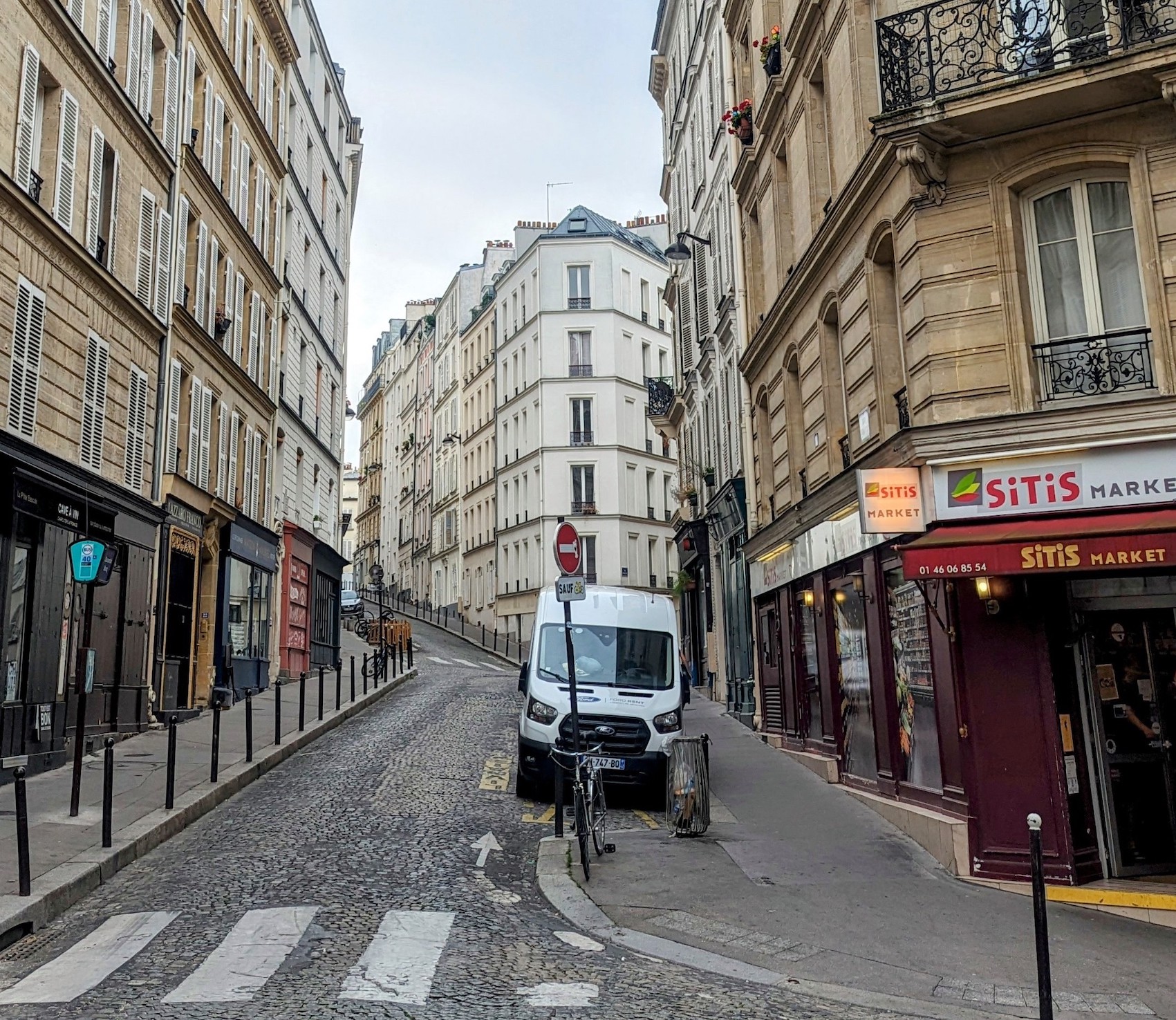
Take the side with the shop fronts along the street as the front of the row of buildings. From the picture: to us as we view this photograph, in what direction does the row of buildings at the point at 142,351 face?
facing the viewer and to the right of the viewer

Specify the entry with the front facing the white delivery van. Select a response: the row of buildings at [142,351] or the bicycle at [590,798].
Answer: the row of buildings

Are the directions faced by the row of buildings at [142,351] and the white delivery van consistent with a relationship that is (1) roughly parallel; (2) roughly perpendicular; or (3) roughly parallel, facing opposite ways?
roughly perpendicular

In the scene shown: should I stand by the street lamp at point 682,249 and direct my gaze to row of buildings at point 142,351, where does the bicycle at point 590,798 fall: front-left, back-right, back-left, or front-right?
front-left

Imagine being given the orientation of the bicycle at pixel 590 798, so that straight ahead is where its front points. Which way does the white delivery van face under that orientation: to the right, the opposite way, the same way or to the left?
the same way

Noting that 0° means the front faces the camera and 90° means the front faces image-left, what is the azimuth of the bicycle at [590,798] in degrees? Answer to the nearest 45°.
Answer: approximately 0°

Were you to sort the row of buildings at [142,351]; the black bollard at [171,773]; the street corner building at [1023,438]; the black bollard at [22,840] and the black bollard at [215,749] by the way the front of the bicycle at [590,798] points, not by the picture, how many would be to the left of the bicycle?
1

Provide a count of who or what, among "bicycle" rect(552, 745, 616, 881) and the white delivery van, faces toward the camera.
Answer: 2

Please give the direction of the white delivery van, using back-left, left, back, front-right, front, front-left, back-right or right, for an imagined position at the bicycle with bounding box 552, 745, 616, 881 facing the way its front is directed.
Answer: back

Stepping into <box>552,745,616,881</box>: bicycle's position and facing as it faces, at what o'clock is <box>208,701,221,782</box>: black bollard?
The black bollard is roughly at 4 o'clock from the bicycle.

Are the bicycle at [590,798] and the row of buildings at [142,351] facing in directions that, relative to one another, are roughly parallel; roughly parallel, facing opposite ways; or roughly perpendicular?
roughly perpendicular

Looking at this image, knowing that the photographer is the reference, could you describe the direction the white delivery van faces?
facing the viewer

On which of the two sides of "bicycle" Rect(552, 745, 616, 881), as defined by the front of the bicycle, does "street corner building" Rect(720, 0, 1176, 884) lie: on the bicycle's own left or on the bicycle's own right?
on the bicycle's own left

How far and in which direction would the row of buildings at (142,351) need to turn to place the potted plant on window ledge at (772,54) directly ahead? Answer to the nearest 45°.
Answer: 0° — it already faces it

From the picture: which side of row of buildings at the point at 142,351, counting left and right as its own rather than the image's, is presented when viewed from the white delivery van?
front

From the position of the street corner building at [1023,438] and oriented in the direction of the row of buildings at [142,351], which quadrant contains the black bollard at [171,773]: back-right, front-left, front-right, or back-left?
front-left
